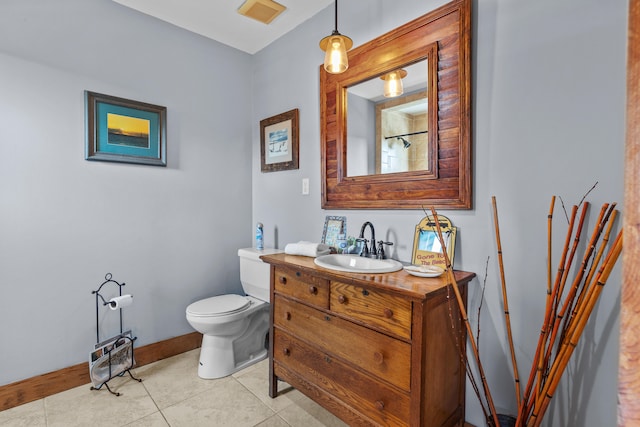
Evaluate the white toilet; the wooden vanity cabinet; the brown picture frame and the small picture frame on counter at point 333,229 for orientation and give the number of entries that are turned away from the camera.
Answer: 0

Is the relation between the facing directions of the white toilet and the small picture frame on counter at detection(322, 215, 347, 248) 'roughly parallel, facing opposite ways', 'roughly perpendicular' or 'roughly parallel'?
roughly parallel

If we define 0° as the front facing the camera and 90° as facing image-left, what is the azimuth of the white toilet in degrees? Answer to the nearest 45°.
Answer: approximately 45°

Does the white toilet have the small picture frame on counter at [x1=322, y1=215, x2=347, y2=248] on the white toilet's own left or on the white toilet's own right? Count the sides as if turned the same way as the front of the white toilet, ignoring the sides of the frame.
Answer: on the white toilet's own left

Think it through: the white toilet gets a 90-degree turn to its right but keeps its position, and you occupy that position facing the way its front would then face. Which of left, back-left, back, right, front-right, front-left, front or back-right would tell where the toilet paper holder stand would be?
front-left

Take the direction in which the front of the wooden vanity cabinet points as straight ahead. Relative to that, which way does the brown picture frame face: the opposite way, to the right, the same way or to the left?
the same way

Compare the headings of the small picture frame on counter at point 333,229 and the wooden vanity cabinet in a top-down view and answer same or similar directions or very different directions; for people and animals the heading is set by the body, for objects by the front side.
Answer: same or similar directions

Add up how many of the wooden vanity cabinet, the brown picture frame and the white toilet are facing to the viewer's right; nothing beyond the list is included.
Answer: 0

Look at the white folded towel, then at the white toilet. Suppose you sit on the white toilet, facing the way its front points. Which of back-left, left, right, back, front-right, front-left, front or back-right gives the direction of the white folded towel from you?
left

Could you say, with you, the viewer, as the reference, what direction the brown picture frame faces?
facing the viewer and to the left of the viewer

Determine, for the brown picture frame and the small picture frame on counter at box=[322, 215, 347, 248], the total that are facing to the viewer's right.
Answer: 0

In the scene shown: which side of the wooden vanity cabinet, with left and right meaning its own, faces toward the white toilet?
right

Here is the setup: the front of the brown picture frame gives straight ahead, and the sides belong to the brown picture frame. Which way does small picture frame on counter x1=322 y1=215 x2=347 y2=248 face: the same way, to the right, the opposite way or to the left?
the same way
